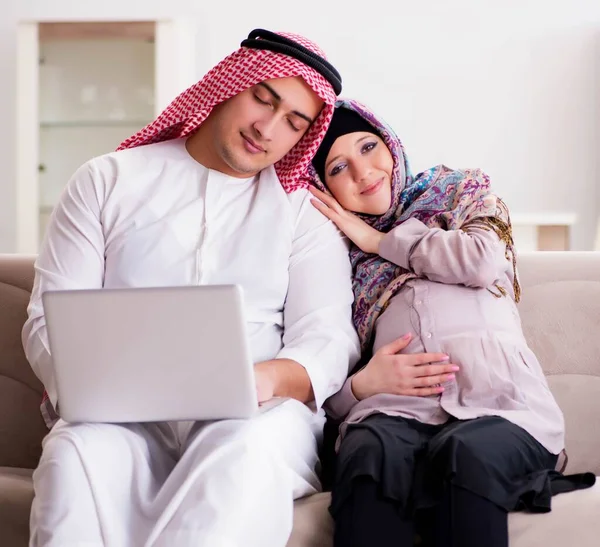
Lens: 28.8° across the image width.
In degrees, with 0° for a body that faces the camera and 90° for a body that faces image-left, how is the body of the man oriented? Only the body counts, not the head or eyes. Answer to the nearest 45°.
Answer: approximately 0°

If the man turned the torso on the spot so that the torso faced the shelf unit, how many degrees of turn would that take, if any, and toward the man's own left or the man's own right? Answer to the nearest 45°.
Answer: approximately 180°

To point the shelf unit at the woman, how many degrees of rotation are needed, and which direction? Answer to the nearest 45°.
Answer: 0° — it already faces them

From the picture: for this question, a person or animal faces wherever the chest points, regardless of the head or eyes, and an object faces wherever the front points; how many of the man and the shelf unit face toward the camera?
2
